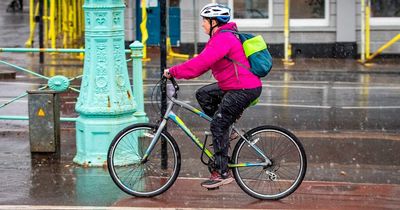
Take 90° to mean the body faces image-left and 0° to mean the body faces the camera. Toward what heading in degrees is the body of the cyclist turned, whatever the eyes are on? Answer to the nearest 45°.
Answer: approximately 90°

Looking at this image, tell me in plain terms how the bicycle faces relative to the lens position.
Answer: facing to the left of the viewer
